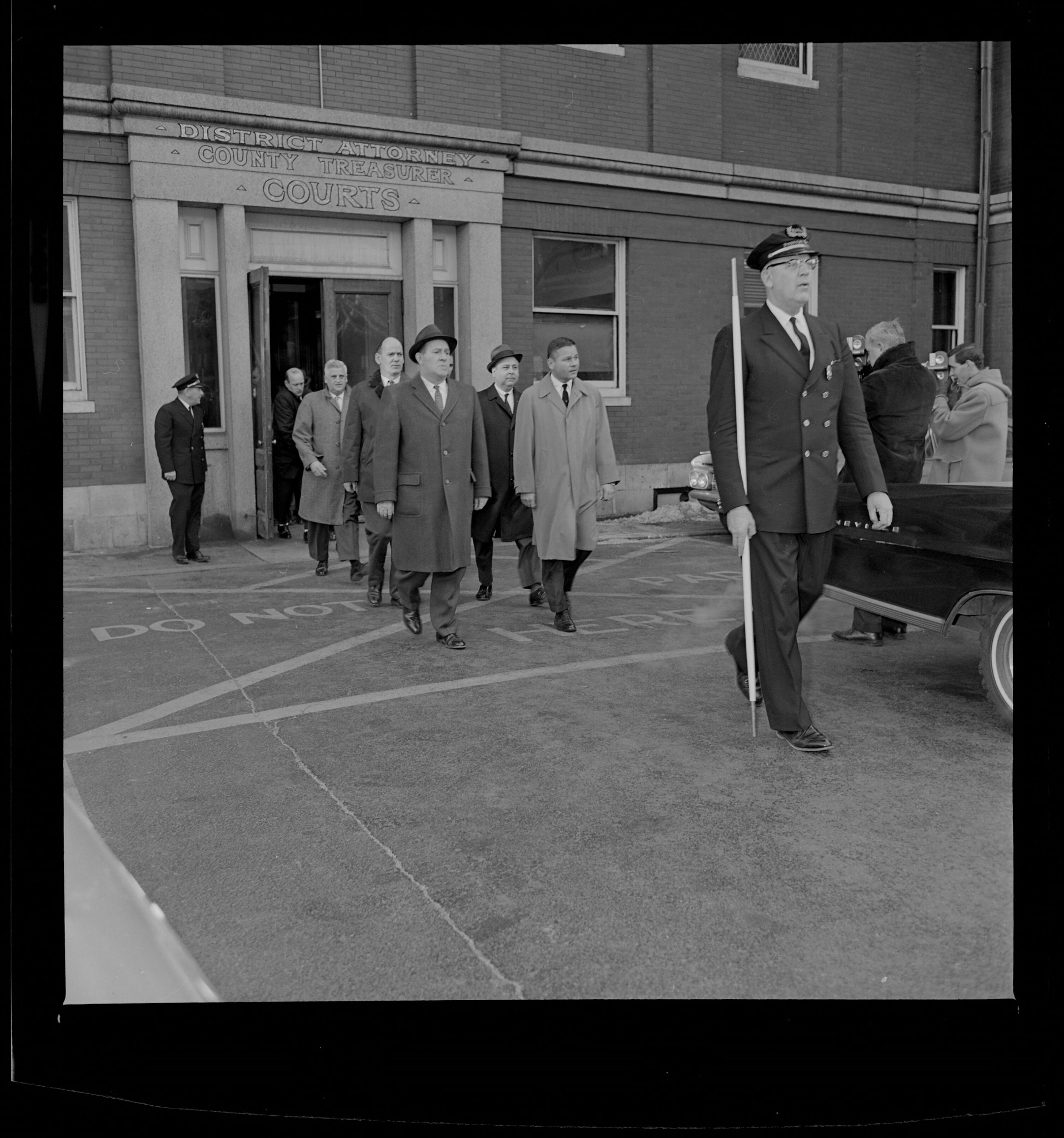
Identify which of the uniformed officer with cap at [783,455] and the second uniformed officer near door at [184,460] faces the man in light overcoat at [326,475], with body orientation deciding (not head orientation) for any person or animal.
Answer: the second uniformed officer near door

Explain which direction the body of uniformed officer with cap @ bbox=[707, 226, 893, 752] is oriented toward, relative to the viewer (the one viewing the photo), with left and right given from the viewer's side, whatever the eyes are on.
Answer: facing the viewer and to the right of the viewer

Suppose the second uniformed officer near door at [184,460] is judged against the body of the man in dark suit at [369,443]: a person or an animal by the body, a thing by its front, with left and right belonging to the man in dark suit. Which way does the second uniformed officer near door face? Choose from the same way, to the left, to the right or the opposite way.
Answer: the same way

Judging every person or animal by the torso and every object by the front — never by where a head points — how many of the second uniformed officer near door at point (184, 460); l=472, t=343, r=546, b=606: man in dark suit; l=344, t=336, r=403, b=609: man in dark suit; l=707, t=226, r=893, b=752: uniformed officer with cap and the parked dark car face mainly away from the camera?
0

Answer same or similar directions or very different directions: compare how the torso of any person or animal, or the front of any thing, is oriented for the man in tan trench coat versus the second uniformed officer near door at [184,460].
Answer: same or similar directions

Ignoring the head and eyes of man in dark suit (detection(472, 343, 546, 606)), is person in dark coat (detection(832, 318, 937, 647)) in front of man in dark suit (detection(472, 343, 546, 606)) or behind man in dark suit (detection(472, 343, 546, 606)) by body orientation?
in front

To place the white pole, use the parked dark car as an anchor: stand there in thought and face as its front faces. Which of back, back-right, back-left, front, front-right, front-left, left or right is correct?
right

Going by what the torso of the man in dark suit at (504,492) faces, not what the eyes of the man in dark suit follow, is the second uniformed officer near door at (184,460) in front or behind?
behind

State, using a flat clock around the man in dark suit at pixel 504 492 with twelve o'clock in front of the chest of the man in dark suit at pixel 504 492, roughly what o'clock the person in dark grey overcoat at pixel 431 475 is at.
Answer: the person in dark grey overcoat at pixel 431 475 is roughly at 2 o'clock from the man in dark suit at pixel 504 492.

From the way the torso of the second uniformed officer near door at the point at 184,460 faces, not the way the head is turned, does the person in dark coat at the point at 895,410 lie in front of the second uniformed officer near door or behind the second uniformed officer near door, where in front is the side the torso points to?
in front

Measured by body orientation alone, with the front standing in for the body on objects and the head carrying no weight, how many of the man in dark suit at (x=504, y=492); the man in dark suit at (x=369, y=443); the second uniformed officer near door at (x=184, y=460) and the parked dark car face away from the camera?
0

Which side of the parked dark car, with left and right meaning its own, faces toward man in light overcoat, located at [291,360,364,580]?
back

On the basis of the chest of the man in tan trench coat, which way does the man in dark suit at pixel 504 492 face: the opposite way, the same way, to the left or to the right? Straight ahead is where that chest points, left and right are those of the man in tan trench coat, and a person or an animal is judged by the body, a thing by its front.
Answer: the same way

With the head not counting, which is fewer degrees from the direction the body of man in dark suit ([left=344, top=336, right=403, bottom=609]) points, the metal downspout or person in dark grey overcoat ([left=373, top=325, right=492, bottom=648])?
the person in dark grey overcoat

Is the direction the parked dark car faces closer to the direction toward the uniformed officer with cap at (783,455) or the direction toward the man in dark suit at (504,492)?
the uniformed officer with cap
